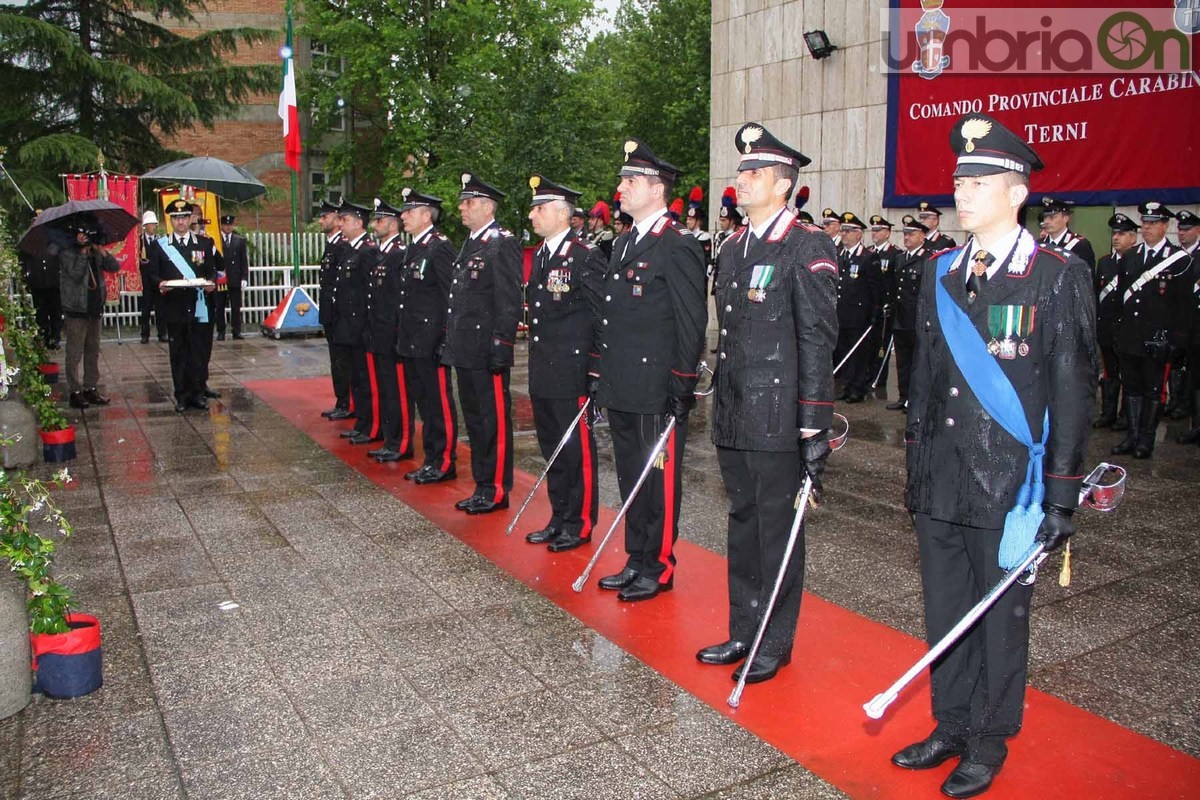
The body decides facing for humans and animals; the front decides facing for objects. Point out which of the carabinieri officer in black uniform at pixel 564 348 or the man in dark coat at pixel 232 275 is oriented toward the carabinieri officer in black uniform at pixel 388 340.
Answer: the man in dark coat

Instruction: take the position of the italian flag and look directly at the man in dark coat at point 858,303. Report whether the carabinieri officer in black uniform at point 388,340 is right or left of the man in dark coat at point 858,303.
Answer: right

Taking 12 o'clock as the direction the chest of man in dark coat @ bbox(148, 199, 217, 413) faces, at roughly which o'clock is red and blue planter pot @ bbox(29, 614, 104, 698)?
The red and blue planter pot is roughly at 12 o'clock from the man in dark coat.

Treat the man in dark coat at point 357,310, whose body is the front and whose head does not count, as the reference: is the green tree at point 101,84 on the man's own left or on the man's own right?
on the man's own right

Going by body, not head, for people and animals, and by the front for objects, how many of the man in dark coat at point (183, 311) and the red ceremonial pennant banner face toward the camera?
2

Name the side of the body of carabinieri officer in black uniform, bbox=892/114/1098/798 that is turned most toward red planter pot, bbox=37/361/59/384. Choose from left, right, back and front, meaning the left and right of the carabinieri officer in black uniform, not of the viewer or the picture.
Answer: right
